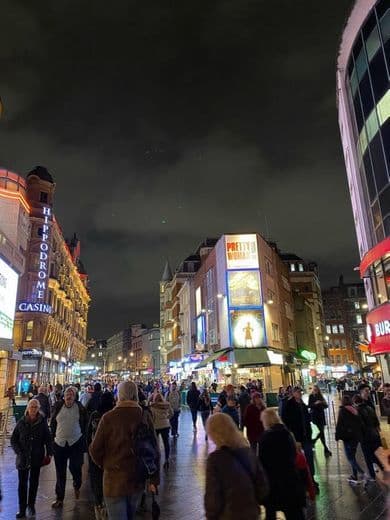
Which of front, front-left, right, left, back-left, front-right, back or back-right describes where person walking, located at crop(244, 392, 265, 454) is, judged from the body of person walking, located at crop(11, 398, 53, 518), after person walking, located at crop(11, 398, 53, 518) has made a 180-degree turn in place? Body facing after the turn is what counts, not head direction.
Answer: right

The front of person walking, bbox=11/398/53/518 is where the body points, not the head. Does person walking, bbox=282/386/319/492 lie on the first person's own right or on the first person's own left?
on the first person's own left

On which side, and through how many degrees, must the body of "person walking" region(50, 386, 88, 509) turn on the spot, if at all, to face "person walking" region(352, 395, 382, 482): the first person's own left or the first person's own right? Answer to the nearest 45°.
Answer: approximately 90° to the first person's own left

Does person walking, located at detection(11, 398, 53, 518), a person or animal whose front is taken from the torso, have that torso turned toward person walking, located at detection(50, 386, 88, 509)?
no

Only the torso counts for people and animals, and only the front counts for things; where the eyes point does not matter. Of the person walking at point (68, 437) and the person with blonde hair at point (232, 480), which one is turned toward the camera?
the person walking

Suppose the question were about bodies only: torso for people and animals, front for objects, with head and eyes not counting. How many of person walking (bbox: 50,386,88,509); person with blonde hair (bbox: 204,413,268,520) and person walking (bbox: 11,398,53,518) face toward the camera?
2

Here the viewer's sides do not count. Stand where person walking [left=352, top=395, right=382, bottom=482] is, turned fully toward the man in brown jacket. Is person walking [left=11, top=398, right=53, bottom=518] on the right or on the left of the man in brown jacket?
right

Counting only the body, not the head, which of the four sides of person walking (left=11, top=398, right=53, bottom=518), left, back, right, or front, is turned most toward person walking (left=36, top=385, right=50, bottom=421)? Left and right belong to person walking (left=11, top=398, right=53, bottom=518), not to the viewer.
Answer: back

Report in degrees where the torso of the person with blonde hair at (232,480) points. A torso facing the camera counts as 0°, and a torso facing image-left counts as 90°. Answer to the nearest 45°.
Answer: approximately 135°

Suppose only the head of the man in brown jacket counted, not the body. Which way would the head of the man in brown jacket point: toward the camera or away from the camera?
away from the camera

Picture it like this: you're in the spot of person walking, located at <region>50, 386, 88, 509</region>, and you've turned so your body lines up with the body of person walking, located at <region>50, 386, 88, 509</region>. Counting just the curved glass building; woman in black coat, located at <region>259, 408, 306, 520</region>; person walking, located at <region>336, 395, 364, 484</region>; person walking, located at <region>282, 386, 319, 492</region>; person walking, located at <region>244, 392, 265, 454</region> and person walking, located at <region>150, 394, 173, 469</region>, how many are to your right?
0

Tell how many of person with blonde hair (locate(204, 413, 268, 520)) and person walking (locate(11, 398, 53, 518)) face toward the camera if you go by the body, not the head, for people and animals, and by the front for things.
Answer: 1

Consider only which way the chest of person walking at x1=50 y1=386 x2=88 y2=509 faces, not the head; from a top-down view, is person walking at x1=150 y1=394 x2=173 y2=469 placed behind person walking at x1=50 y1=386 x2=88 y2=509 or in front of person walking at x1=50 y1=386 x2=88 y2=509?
behind

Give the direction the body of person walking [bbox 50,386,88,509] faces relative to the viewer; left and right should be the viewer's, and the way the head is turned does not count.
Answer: facing the viewer

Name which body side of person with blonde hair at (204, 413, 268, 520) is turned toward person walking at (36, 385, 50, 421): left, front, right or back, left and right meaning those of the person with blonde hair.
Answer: front

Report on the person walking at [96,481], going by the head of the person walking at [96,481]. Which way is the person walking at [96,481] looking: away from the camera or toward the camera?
away from the camera

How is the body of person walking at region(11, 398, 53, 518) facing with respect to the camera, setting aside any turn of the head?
toward the camera

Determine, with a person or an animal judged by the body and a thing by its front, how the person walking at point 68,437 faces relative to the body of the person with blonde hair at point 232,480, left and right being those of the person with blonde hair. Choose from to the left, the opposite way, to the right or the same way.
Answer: the opposite way

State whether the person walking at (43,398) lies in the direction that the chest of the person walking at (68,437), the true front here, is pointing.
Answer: no
